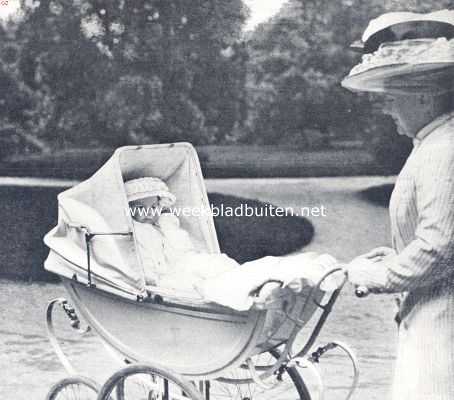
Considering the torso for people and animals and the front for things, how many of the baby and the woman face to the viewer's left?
1

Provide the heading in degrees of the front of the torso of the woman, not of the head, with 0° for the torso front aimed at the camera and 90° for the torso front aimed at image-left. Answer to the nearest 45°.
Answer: approximately 90°

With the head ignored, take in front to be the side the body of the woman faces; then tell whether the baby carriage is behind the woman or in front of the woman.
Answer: in front

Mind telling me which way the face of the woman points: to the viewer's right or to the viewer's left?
to the viewer's left

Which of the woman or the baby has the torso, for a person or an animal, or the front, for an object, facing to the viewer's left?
the woman

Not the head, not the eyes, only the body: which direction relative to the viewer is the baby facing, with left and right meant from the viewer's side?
facing the viewer and to the right of the viewer

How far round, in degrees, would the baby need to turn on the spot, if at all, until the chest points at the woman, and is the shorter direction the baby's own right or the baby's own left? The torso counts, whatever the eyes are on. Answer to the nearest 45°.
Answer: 0° — they already face them
